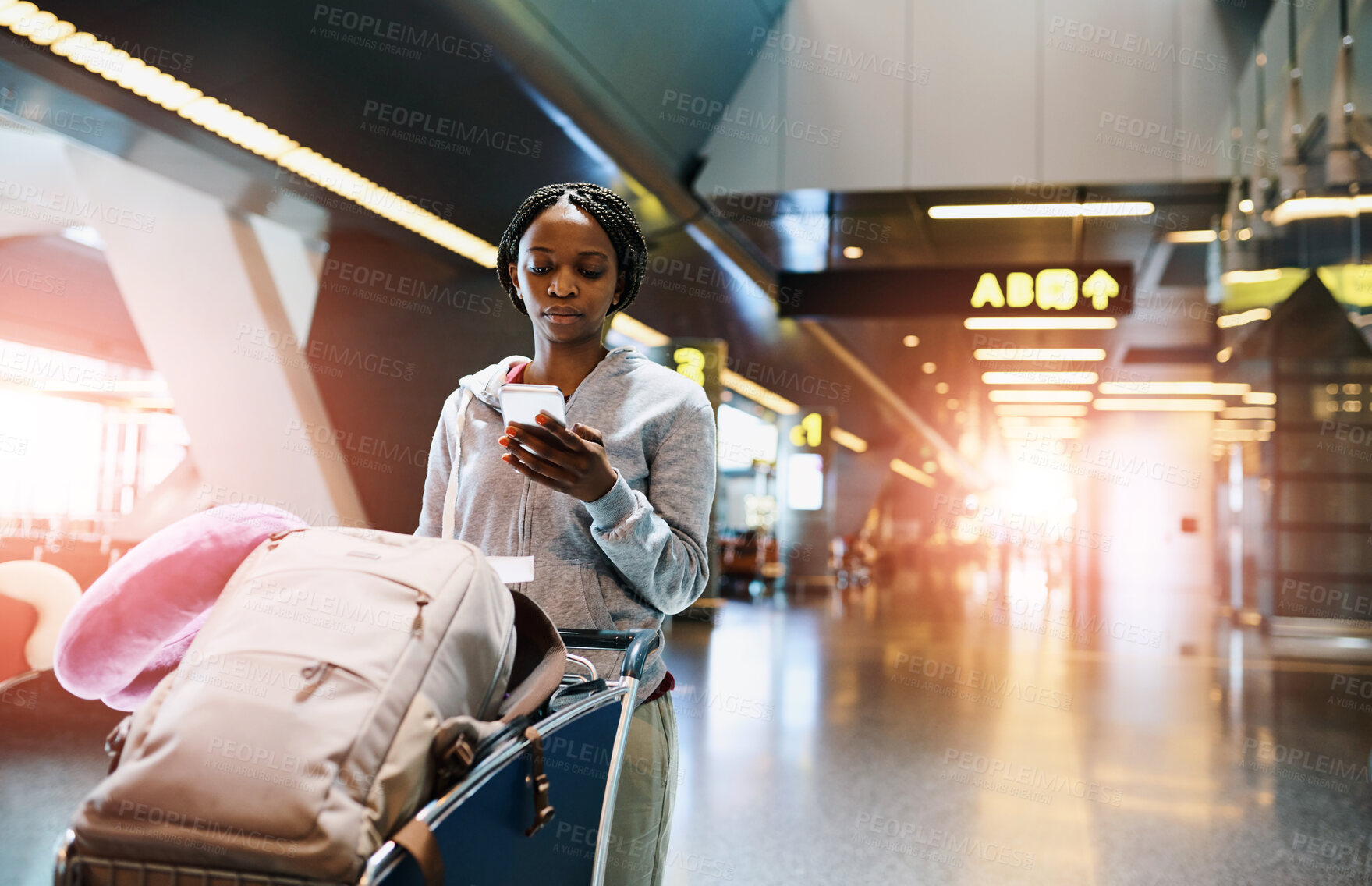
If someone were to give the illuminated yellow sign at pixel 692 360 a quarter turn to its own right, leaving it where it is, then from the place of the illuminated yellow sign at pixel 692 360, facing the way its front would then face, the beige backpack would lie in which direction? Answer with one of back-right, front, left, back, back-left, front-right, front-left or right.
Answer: left

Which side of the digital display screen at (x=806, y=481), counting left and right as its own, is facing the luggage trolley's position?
front

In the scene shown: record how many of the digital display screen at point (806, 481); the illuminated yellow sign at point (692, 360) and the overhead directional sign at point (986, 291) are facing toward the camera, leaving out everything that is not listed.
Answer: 3

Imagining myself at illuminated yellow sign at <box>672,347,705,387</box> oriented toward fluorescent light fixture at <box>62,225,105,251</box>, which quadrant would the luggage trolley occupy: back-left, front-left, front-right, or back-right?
front-left

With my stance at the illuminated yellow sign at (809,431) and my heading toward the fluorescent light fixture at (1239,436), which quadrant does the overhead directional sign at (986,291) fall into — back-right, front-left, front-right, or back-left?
front-right

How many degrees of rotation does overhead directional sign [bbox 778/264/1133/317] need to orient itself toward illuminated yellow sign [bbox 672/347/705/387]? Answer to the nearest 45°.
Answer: approximately 90° to its right

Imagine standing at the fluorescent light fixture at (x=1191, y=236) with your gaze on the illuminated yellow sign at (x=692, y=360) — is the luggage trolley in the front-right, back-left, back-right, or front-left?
front-left

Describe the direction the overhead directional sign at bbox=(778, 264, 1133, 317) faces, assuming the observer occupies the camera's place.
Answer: facing the viewer

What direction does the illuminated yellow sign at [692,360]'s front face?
toward the camera

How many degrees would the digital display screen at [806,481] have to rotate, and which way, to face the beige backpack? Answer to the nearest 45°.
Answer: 0° — it already faces it

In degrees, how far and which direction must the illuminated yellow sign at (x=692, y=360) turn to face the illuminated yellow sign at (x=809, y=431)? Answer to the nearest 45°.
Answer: approximately 180°

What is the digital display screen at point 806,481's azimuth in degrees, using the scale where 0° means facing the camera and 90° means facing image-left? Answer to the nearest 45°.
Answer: approximately 0°
